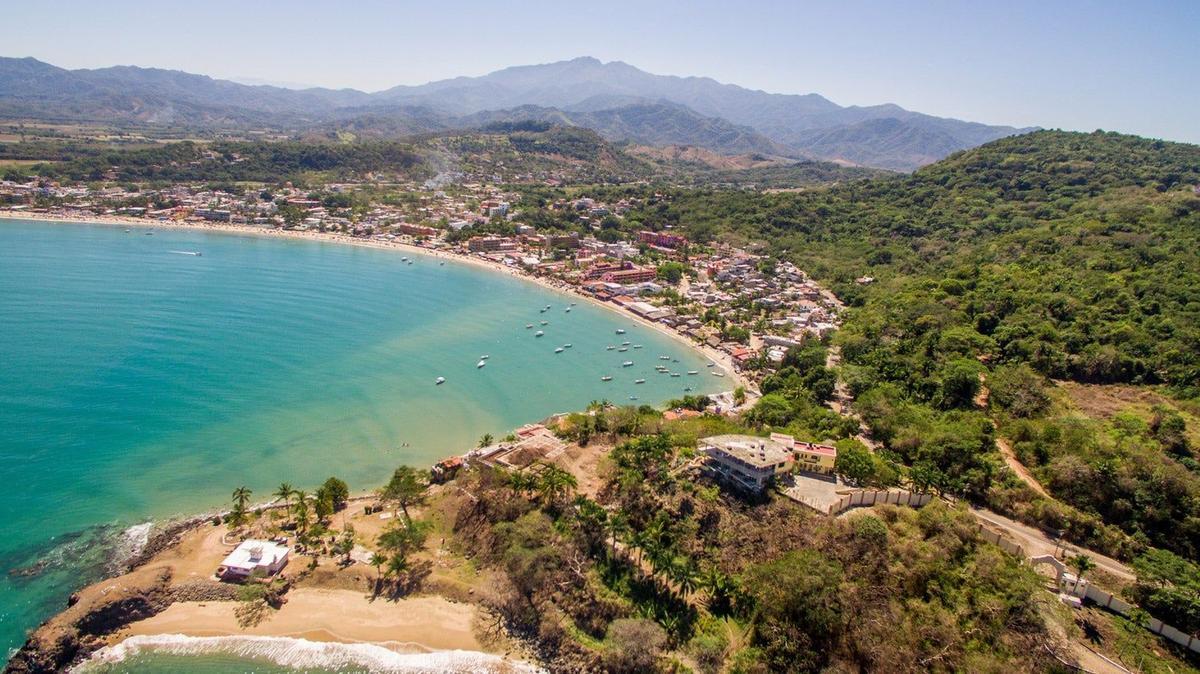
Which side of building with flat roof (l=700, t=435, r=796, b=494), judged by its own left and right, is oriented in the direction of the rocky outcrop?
front

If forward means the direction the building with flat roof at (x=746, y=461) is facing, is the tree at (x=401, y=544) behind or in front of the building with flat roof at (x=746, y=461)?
in front

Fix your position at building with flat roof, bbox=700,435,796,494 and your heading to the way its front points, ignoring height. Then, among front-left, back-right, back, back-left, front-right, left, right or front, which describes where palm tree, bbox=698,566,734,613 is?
front-left

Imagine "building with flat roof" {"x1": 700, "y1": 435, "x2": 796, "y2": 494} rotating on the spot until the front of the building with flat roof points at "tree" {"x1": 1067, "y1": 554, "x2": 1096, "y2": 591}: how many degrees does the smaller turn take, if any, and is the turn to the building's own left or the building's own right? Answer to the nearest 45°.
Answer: approximately 135° to the building's own left

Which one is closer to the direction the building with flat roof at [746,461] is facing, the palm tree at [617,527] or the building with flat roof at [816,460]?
the palm tree

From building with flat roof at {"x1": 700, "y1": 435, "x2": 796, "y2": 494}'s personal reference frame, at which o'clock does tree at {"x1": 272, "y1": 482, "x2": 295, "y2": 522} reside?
The tree is roughly at 1 o'clock from the building with flat roof.

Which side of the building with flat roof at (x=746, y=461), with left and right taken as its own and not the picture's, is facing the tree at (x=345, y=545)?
front

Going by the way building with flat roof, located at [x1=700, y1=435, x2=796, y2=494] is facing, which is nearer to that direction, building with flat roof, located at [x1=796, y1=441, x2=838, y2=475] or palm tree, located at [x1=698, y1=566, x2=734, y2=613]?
the palm tree

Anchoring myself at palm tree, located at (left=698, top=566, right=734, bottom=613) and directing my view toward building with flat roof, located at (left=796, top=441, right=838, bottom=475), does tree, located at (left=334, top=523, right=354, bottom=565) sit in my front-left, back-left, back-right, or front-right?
back-left

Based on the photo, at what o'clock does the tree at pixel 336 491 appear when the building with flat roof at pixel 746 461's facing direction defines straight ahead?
The tree is roughly at 1 o'clock from the building with flat roof.

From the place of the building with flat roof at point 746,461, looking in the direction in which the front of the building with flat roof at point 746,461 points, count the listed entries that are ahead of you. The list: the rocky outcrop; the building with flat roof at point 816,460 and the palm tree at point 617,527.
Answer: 2

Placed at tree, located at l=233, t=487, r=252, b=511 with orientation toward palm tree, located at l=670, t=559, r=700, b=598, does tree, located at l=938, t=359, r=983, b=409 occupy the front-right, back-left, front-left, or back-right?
front-left

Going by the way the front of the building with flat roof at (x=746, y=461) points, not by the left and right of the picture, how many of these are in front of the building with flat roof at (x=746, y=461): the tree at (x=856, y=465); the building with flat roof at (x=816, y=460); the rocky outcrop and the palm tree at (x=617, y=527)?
2

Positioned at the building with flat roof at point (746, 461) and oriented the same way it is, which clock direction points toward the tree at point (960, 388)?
The tree is roughly at 6 o'clock from the building with flat roof.

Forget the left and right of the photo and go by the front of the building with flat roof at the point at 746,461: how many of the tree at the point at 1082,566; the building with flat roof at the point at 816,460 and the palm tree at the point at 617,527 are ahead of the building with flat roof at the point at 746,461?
1

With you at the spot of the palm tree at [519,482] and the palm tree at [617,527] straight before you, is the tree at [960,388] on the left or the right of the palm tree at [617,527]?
left

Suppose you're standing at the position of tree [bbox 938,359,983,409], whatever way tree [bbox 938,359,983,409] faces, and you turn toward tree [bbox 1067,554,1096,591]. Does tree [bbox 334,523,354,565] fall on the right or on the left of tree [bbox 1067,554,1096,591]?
right

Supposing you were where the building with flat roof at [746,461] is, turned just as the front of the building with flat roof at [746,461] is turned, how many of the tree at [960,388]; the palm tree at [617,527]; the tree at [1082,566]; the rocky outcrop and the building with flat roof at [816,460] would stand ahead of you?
2

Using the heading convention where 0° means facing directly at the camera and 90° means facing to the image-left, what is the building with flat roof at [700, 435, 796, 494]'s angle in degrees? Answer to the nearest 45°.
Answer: approximately 45°

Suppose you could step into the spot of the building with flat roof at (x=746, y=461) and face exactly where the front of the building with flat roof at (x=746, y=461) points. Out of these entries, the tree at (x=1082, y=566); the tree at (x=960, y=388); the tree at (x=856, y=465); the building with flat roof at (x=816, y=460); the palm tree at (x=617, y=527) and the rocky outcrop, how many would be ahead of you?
2
